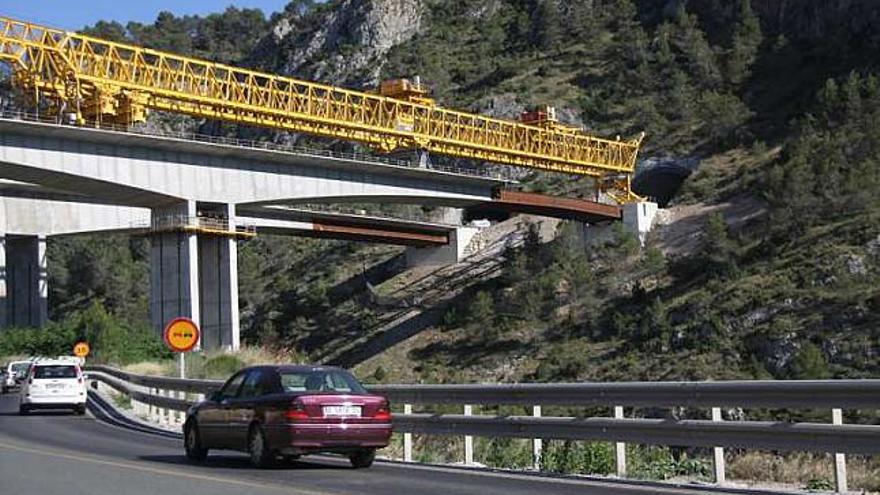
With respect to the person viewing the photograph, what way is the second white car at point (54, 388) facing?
facing away from the viewer

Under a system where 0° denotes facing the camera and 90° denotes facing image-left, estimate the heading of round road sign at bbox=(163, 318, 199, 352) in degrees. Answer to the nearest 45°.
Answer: approximately 0°

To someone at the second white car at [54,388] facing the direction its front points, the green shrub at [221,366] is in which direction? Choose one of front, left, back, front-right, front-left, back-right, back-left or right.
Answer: front-right

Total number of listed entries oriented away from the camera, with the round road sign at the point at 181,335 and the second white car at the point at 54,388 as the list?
1

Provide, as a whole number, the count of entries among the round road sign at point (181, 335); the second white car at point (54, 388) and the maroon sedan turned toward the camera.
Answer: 1

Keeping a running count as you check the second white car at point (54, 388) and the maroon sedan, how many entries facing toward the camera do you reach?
0

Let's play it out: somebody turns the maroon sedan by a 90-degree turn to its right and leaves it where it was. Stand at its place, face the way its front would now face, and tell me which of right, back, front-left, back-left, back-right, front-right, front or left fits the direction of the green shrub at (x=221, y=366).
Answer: front-left

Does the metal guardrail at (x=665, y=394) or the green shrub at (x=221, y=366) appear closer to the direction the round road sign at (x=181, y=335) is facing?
the metal guardrail

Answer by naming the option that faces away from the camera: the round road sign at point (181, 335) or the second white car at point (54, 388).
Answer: the second white car

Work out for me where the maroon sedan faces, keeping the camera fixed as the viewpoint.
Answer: facing away from the viewer and to the left of the viewer

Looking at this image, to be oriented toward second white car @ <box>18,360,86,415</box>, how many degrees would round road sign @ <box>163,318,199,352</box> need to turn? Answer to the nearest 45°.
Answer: approximately 135° to its right

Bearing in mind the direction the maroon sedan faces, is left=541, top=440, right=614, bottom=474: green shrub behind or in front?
behind

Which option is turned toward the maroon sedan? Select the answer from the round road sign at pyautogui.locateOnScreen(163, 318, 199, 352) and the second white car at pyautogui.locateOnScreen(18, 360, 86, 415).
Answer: the round road sign

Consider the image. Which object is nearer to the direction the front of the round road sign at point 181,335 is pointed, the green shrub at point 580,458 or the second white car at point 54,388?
the green shrub

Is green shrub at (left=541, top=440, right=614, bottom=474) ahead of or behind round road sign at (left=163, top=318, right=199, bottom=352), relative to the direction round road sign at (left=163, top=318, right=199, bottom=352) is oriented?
ahead

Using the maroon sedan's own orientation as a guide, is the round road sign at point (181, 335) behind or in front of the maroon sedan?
in front
